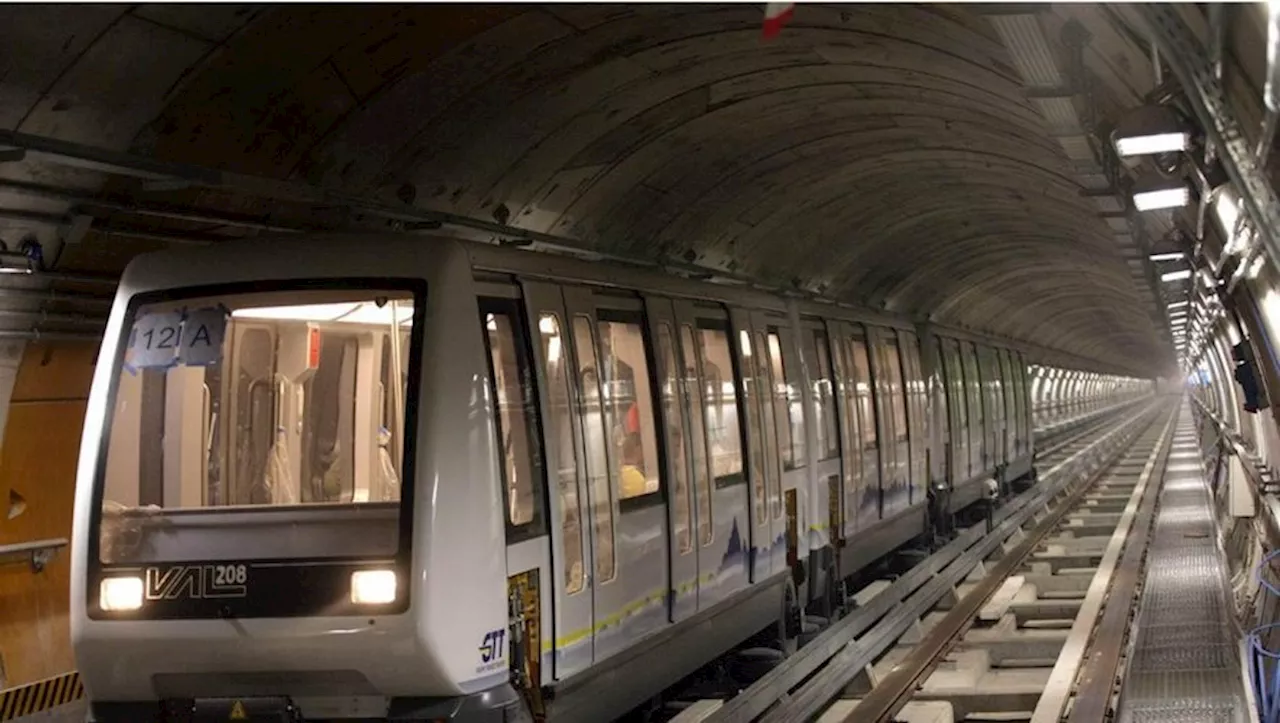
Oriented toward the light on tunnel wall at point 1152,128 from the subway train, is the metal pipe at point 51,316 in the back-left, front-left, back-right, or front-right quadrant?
back-left

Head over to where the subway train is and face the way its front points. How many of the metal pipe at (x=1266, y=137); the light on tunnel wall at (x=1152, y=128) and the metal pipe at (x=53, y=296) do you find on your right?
1

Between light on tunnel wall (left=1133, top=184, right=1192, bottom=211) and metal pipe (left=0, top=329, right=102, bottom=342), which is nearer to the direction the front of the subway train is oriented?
the metal pipe

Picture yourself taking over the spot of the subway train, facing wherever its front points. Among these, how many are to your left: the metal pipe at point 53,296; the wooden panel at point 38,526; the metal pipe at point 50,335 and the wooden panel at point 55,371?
0

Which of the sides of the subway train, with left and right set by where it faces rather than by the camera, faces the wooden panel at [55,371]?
right

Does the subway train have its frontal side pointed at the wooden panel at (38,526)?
no

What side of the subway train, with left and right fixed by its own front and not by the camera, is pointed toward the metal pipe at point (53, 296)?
right

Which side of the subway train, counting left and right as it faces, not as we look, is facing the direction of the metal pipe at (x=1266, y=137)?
left

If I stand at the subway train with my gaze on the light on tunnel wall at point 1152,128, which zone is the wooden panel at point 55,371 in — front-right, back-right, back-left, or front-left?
back-left

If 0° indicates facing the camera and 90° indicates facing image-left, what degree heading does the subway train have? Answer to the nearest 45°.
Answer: approximately 45°

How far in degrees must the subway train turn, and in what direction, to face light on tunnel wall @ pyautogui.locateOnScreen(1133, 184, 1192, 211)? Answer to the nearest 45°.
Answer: approximately 135° to its left

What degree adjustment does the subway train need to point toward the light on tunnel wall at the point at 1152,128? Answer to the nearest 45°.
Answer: approximately 135° to its left

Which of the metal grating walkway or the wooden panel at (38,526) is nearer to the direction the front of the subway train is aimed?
the wooden panel
